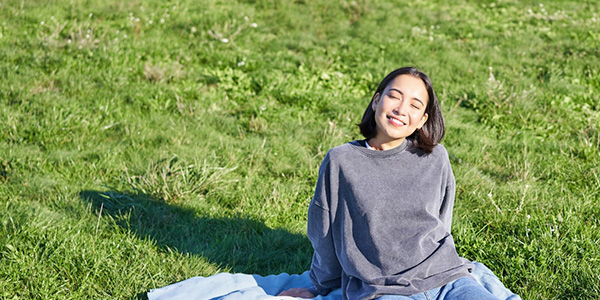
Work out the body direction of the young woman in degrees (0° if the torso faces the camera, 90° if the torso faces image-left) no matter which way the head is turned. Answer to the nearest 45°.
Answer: approximately 0°
